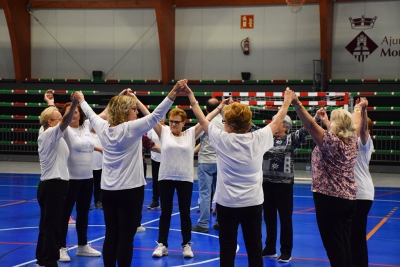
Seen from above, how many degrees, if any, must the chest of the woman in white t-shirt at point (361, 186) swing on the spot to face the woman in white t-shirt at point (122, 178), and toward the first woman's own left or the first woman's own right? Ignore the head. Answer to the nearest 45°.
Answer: approximately 45° to the first woman's own left

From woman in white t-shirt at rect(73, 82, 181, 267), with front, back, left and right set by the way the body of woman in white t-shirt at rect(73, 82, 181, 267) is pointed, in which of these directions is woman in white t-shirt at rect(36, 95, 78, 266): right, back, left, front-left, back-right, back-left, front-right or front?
left

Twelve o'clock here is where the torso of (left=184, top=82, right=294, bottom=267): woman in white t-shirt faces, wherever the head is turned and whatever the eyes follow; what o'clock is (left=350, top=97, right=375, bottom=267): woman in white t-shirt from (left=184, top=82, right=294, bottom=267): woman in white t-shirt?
(left=350, top=97, right=375, bottom=267): woman in white t-shirt is roughly at 2 o'clock from (left=184, top=82, right=294, bottom=267): woman in white t-shirt.

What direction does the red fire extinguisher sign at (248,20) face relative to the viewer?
toward the camera

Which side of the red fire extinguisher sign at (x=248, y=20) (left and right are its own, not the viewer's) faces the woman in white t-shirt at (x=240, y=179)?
front

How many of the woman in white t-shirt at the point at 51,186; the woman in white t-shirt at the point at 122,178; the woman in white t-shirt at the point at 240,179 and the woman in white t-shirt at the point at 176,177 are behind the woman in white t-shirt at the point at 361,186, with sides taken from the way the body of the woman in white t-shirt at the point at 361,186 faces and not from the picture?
0

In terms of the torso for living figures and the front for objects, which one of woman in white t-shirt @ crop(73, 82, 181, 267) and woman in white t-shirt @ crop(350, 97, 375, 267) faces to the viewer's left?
woman in white t-shirt @ crop(350, 97, 375, 267)

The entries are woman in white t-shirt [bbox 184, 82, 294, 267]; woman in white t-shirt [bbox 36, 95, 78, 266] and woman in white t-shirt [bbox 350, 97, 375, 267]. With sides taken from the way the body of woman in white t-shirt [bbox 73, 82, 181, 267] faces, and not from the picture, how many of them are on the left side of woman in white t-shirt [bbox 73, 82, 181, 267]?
1

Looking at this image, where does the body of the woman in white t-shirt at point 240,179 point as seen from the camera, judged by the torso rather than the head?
away from the camera

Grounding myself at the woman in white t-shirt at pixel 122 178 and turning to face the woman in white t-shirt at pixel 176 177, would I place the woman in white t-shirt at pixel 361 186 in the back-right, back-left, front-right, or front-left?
front-right

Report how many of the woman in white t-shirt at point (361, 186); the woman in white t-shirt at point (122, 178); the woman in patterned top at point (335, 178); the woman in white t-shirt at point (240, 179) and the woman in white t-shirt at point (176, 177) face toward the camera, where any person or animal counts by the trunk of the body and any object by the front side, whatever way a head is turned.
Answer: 1

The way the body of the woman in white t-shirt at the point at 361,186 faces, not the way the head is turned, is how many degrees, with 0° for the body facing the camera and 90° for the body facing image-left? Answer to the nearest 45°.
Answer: approximately 90°

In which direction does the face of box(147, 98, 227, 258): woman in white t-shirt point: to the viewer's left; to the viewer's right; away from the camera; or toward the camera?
toward the camera

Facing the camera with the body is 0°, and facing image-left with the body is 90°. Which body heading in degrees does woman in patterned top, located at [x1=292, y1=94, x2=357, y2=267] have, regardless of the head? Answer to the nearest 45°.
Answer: approximately 135°

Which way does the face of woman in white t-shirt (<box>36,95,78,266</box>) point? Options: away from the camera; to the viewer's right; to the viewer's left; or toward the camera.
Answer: to the viewer's right

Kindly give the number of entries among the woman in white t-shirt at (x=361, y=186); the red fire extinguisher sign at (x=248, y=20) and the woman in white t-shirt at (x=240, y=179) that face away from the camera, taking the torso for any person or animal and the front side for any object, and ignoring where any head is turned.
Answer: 1

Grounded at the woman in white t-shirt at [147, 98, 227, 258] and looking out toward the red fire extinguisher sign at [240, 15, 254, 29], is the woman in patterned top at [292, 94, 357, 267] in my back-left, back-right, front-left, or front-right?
back-right

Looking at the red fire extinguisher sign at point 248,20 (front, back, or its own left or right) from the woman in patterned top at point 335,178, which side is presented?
front

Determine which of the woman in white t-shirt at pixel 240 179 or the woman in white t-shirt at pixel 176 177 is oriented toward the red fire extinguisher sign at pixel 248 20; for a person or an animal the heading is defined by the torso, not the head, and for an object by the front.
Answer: the woman in white t-shirt at pixel 240 179

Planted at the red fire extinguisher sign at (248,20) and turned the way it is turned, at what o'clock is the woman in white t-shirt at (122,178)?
The woman in white t-shirt is roughly at 12 o'clock from the red fire extinguisher sign.

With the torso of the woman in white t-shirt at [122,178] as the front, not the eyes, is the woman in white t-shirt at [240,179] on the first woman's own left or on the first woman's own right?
on the first woman's own right

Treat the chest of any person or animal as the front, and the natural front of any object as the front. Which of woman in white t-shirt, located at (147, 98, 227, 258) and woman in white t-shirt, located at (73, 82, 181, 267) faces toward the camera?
woman in white t-shirt, located at (147, 98, 227, 258)
